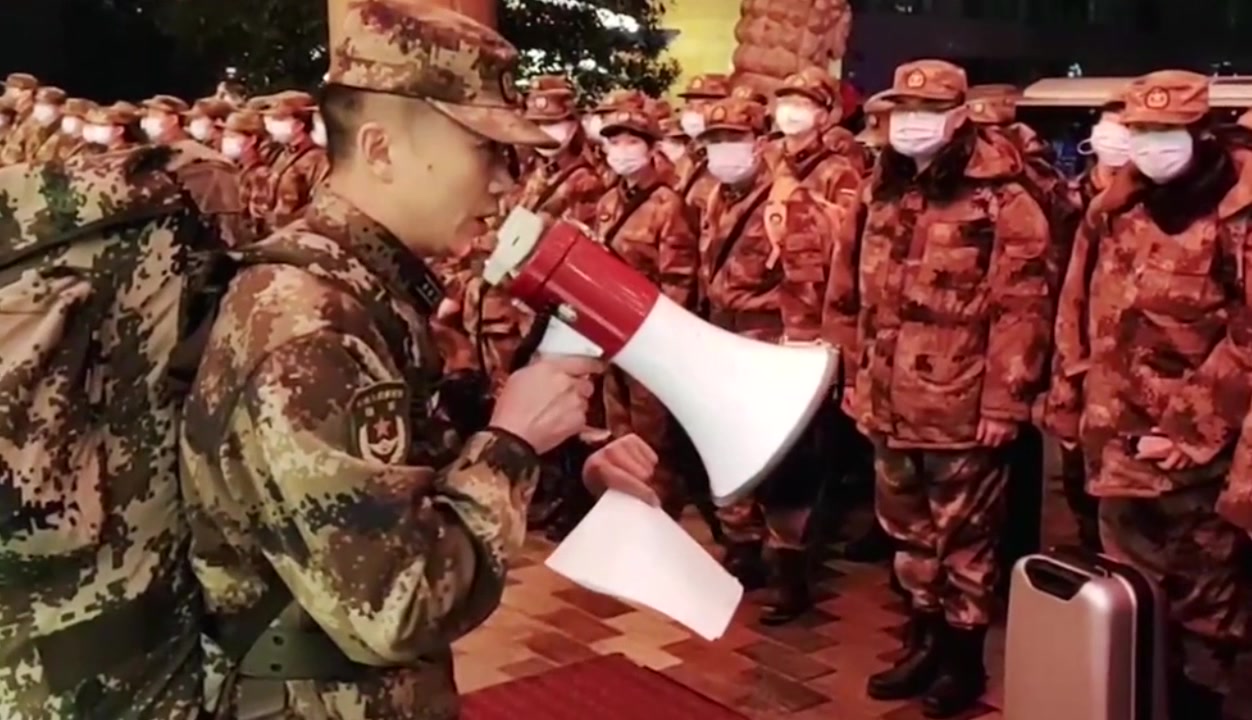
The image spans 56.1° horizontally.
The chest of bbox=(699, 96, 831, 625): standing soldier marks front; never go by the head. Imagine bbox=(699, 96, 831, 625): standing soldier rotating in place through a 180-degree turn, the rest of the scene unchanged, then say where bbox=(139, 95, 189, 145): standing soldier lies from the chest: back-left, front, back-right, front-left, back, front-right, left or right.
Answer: left

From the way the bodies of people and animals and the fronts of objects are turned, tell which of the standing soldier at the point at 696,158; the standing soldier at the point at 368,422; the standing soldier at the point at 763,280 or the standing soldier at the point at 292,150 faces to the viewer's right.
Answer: the standing soldier at the point at 368,422

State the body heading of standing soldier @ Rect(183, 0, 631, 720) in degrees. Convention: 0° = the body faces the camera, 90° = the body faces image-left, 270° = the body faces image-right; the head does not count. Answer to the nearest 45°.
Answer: approximately 270°

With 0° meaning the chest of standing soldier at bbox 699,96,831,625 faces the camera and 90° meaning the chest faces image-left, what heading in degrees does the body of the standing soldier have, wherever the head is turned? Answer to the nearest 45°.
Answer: approximately 45°

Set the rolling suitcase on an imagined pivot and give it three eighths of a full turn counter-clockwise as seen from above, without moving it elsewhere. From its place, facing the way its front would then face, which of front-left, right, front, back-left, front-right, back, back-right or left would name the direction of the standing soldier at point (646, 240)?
back-left

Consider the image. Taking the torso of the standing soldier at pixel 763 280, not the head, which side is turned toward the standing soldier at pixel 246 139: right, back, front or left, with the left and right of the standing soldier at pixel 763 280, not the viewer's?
right

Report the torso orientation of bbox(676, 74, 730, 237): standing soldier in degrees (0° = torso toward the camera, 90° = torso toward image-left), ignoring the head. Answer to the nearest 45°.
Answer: approximately 45°

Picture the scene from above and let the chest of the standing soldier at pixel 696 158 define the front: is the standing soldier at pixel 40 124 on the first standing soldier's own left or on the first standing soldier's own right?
on the first standing soldier's own right

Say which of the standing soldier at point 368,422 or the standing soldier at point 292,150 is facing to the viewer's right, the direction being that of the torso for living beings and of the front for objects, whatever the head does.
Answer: the standing soldier at point 368,422

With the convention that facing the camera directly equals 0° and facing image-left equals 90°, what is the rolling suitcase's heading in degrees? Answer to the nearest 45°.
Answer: approximately 45°
